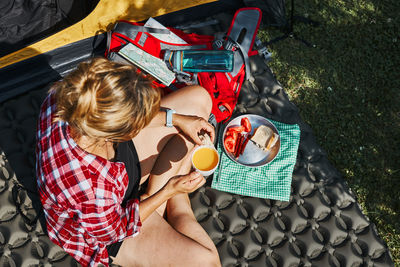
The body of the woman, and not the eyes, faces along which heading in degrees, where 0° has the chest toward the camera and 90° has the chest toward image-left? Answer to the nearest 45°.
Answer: approximately 270°

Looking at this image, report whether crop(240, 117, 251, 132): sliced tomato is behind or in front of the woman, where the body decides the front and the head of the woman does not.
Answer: in front

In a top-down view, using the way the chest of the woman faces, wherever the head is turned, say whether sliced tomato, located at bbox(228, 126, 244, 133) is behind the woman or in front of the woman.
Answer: in front

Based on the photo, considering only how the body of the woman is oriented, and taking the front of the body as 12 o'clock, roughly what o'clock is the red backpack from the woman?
The red backpack is roughly at 10 o'clock from the woman.

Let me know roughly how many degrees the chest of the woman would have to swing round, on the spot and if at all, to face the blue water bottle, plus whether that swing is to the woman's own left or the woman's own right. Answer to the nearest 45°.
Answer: approximately 45° to the woman's own left

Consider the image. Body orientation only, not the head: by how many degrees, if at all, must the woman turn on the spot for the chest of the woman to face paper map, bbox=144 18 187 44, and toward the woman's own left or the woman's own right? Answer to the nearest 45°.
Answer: approximately 90° to the woman's own left

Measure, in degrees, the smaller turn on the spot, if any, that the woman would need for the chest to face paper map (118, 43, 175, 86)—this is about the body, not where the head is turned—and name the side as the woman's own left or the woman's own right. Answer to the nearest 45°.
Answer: approximately 90° to the woman's own left

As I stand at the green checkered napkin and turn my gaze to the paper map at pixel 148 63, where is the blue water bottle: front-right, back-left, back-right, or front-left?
front-right

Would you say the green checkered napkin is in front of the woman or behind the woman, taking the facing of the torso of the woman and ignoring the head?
in front
